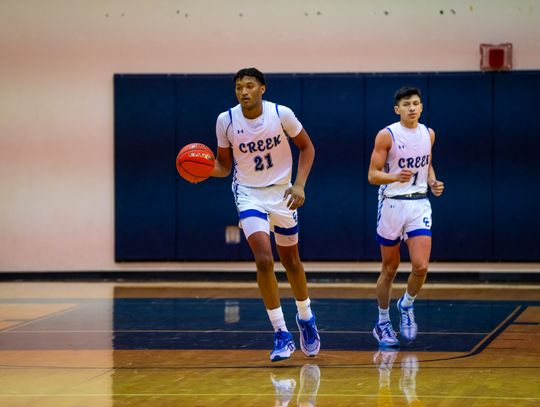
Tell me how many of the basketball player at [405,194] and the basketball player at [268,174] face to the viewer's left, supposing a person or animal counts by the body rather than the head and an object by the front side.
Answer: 0

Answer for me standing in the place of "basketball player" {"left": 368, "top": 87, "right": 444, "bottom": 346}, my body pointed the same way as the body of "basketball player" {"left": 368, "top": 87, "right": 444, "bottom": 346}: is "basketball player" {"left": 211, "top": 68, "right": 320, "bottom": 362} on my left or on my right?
on my right

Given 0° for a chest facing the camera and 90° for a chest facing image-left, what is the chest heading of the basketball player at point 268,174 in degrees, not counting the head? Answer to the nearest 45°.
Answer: approximately 0°

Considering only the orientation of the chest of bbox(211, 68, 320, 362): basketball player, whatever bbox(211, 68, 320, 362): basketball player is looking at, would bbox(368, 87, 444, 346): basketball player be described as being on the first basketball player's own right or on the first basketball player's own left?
on the first basketball player's own left

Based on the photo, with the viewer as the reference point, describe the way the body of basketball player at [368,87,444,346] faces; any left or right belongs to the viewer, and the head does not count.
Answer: facing the viewer and to the right of the viewer
